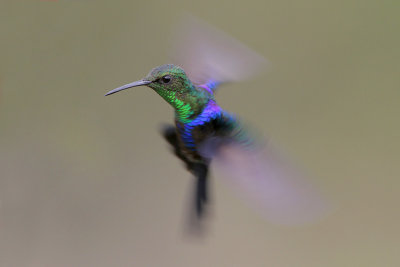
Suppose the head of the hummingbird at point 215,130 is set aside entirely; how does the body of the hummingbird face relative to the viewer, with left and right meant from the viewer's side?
facing to the left of the viewer
